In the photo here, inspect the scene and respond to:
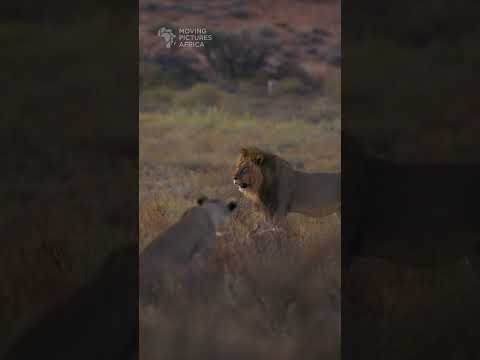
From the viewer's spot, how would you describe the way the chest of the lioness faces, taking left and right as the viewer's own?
facing away from the viewer and to the right of the viewer
